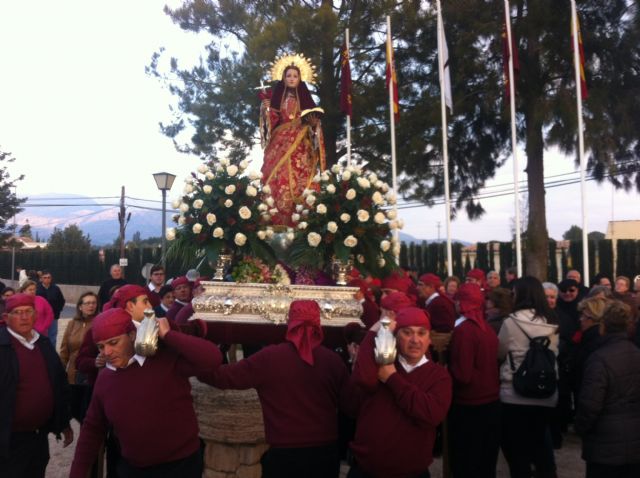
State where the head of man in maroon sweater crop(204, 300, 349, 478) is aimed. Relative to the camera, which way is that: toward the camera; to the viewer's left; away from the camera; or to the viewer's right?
away from the camera

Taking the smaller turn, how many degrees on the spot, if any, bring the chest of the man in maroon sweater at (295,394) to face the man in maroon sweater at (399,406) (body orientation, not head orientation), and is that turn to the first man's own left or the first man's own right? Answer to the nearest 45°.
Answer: approximately 90° to the first man's own right

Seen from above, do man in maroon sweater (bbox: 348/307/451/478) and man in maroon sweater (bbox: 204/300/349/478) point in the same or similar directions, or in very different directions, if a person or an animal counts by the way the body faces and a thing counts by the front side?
very different directions

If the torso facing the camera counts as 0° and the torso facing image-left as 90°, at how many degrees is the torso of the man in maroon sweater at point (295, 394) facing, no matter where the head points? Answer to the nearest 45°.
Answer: approximately 180°

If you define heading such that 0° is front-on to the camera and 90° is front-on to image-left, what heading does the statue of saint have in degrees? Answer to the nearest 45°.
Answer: approximately 0°

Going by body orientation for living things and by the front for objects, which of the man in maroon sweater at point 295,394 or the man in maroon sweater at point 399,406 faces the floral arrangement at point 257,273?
the man in maroon sweater at point 295,394
